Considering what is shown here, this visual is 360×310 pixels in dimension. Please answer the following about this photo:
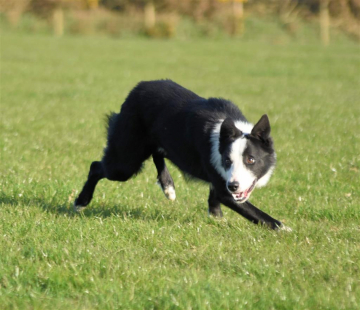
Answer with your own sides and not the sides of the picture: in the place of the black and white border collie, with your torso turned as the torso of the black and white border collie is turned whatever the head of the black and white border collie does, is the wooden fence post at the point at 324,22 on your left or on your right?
on your left

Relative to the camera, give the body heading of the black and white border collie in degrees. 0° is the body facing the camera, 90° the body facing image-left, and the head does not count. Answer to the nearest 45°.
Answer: approximately 315°

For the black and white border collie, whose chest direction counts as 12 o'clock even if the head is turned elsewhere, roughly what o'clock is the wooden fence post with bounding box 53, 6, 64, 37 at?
The wooden fence post is roughly at 7 o'clock from the black and white border collie.
